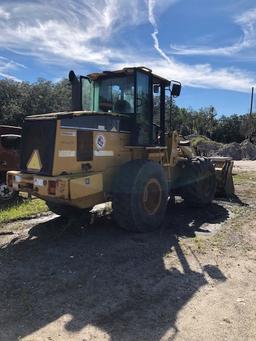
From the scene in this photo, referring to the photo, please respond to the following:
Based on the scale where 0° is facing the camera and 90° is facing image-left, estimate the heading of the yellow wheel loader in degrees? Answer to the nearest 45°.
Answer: approximately 225°
